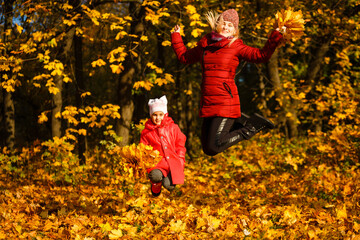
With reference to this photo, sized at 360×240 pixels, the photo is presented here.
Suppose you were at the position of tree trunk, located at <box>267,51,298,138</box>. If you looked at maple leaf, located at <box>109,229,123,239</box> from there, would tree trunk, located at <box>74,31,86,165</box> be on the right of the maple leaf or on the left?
right

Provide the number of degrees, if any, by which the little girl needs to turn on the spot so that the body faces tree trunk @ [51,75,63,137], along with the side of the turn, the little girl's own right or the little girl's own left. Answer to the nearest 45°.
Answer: approximately 180°

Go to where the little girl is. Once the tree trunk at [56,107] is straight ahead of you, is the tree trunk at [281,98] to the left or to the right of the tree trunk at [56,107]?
right

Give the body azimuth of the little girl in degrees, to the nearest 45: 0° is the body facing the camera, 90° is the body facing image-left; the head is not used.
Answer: approximately 0°

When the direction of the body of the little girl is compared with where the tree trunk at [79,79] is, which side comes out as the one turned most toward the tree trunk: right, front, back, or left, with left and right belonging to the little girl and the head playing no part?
back

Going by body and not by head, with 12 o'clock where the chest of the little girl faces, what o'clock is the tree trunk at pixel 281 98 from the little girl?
The tree trunk is roughly at 7 o'clock from the little girl.
